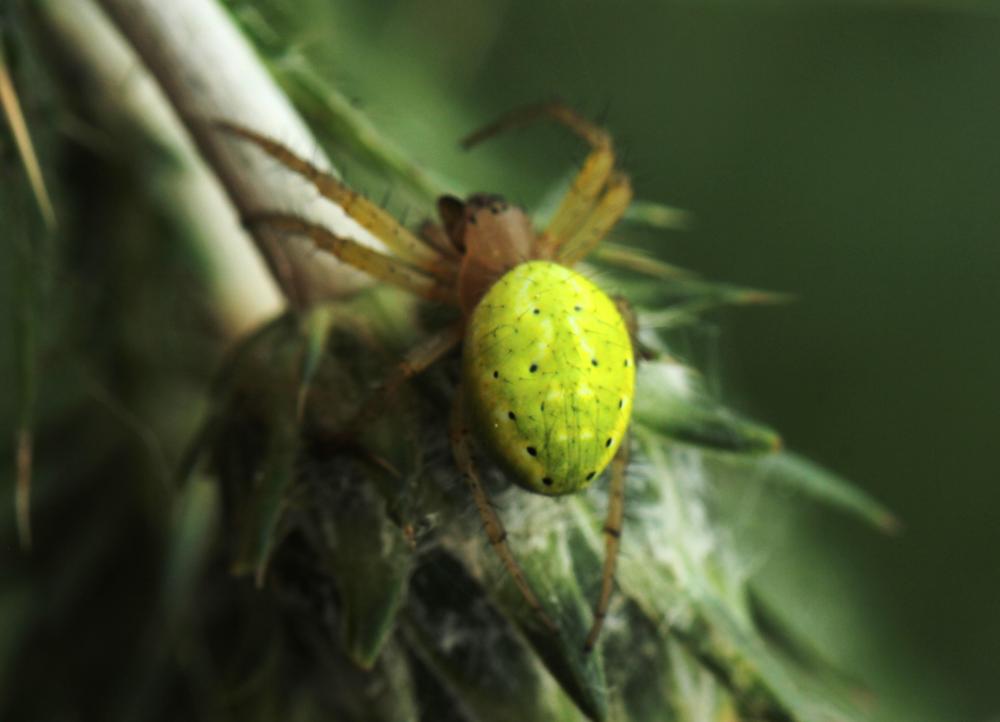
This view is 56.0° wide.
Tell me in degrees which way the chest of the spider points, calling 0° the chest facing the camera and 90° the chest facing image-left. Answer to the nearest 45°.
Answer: approximately 180°
